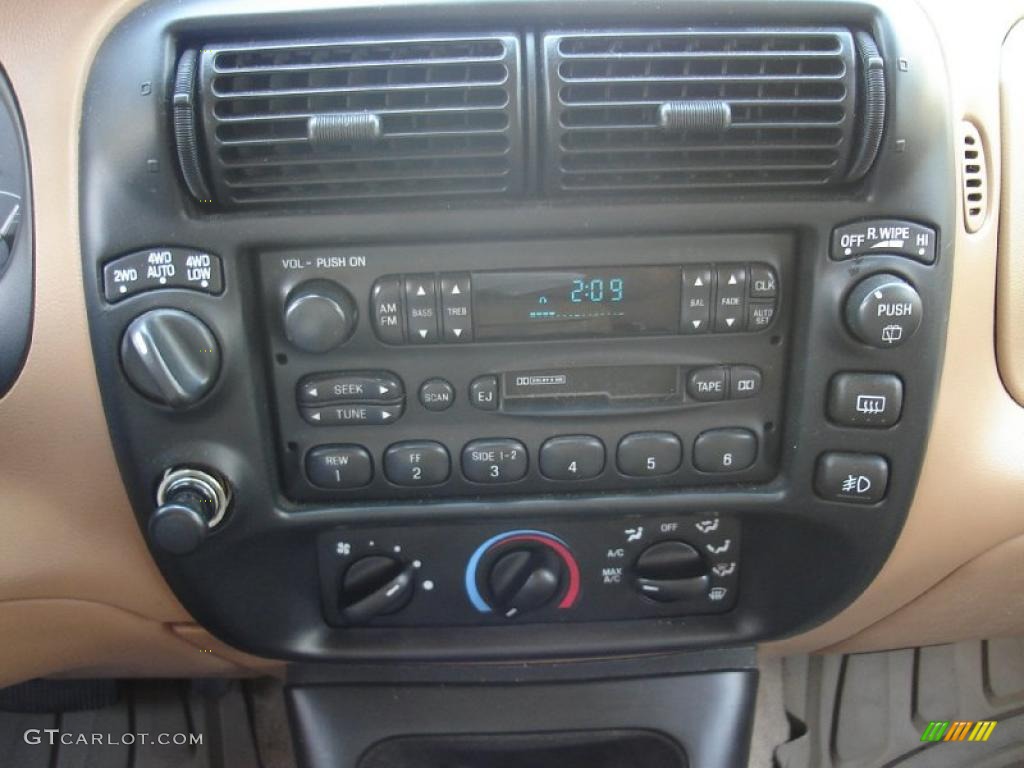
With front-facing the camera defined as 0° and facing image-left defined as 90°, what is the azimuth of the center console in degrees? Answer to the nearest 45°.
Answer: approximately 0°

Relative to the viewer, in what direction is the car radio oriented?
toward the camera
